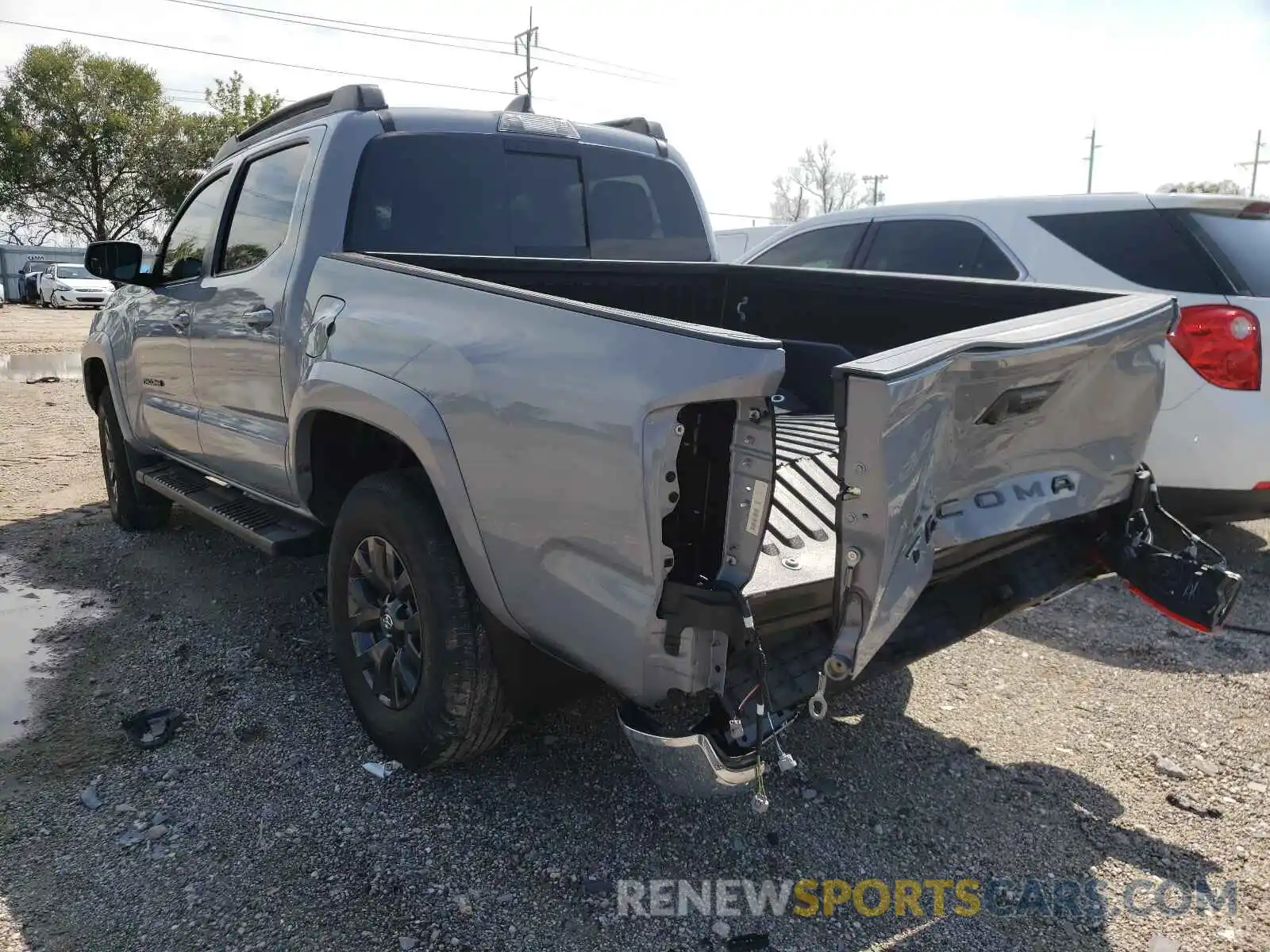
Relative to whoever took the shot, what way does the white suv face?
facing away from the viewer and to the left of the viewer

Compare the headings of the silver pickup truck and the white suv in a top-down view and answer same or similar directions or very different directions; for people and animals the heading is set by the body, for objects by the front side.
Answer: same or similar directions

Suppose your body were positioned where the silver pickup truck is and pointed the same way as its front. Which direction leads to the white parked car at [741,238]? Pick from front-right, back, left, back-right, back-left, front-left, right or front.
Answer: front-right

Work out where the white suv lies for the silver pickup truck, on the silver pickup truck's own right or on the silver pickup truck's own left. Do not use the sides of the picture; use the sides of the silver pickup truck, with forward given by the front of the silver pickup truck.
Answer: on the silver pickup truck's own right

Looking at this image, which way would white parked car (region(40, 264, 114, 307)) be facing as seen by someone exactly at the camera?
facing the viewer and to the right of the viewer

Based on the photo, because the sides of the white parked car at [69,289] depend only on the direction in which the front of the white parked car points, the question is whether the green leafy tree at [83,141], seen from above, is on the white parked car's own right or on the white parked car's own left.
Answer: on the white parked car's own left

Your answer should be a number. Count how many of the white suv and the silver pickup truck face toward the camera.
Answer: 0

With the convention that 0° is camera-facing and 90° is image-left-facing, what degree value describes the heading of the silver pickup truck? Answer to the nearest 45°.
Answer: approximately 135°

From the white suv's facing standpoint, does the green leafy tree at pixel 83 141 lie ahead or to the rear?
ahead

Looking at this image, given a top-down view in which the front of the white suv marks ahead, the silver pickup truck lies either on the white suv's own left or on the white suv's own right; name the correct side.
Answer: on the white suv's own left

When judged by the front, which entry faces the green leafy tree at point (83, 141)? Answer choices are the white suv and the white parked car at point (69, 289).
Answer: the white suv
